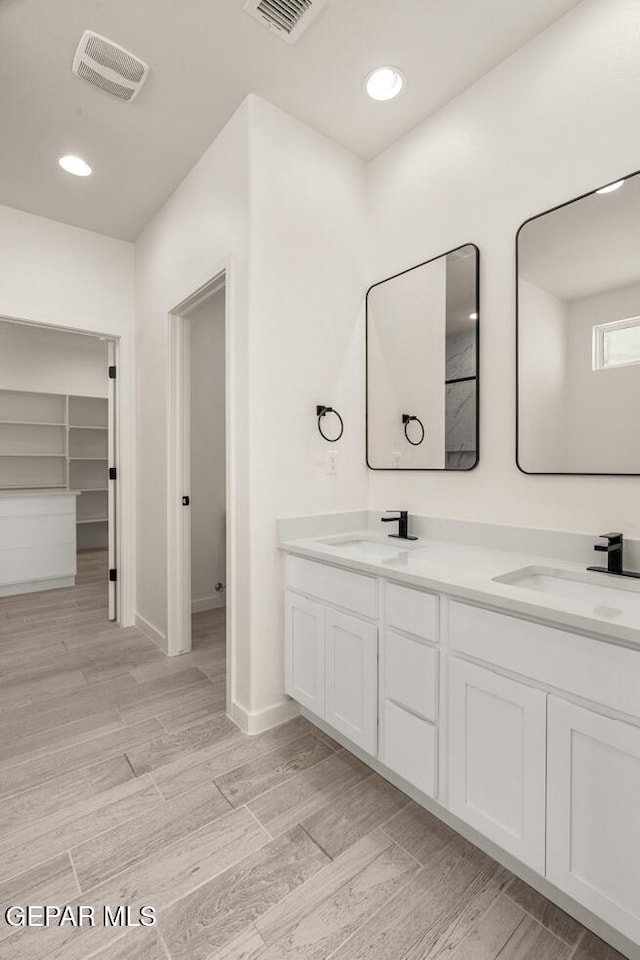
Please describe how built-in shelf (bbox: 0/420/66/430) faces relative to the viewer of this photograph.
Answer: facing the viewer

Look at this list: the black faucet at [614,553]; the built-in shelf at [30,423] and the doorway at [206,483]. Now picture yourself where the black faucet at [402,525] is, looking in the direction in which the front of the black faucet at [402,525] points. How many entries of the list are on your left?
1

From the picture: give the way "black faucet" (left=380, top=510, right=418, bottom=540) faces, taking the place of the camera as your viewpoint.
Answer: facing the viewer and to the left of the viewer

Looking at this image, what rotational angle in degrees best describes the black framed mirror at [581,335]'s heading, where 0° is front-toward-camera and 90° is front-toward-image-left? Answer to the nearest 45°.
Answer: approximately 45°

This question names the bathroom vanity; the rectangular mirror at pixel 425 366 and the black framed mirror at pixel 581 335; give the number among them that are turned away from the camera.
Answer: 0

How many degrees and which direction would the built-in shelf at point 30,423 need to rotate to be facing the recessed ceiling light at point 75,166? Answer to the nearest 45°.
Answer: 0° — it already faces it

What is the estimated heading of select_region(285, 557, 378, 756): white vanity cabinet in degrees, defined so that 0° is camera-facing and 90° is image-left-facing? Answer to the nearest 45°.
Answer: approximately 45°

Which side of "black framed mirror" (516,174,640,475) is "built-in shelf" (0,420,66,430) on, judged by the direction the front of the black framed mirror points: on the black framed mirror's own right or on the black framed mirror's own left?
on the black framed mirror's own right

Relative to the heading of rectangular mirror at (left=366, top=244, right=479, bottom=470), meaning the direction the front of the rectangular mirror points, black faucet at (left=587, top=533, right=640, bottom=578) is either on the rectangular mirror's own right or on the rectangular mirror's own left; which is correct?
on the rectangular mirror's own left
